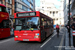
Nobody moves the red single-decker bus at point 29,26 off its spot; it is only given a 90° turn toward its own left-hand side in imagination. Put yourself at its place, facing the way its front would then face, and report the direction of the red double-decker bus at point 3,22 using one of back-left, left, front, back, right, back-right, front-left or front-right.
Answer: back
